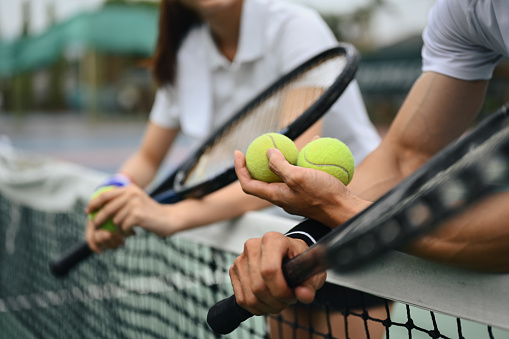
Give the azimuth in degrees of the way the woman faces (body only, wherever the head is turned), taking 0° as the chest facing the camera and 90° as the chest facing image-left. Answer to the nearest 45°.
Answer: approximately 45°
